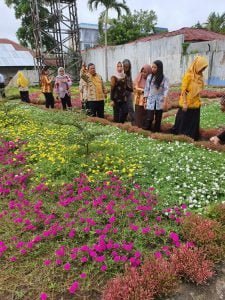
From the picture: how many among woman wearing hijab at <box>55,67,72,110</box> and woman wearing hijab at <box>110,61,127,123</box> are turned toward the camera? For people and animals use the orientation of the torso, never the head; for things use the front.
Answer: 2

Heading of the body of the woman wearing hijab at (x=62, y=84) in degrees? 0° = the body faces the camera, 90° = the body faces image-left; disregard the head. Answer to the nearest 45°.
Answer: approximately 0°

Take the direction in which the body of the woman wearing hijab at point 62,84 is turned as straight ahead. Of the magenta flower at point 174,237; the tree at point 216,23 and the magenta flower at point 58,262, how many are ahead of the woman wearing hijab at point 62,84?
2

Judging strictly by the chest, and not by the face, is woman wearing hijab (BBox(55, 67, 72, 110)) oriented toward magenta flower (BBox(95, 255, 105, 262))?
yes

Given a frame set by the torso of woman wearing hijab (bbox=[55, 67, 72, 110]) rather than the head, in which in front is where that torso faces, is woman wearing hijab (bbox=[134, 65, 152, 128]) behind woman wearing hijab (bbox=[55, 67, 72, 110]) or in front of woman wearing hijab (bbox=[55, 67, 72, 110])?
in front

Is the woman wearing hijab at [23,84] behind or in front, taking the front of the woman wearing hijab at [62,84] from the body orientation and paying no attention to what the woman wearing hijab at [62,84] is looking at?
behind

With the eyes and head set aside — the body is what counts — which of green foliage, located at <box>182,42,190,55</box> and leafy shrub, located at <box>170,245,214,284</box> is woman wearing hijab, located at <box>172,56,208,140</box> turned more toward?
the leafy shrub

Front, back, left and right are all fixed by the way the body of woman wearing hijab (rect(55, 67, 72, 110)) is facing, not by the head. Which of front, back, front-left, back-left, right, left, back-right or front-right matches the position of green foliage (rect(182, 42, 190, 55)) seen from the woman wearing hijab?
back-left
